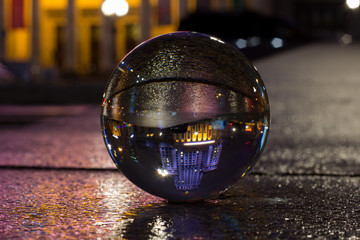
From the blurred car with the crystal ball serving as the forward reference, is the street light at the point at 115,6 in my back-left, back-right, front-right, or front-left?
back-right

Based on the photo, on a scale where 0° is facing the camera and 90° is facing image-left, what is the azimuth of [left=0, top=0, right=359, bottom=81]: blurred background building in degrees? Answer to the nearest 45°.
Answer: approximately 0°

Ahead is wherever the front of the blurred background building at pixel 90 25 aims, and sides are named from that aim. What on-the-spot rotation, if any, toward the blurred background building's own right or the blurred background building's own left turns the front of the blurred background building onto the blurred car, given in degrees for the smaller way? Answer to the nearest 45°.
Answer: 0° — it already faces it

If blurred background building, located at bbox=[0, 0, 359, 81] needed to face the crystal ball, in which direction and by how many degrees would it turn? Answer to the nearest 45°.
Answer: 0° — it already faces it

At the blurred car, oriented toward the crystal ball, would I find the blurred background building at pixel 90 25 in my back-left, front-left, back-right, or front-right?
back-right
